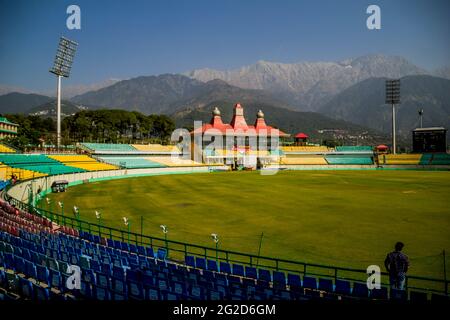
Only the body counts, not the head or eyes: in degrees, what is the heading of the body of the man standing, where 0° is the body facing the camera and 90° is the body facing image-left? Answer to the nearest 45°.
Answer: approximately 180°

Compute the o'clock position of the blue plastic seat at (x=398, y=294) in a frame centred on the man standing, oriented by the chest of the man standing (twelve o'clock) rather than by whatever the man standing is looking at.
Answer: The blue plastic seat is roughly at 6 o'clock from the man standing.

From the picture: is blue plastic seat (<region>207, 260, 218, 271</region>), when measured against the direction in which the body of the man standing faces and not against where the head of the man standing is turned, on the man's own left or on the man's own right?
on the man's own left

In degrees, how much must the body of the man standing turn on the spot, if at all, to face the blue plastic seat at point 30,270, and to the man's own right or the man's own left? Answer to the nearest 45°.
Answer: approximately 90° to the man's own left

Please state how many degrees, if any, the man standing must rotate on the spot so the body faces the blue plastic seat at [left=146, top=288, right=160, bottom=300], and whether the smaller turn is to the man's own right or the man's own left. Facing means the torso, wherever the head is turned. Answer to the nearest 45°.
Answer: approximately 135° to the man's own left

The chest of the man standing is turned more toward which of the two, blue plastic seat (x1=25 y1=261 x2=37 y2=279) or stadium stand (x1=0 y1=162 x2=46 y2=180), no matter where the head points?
the stadium stand
